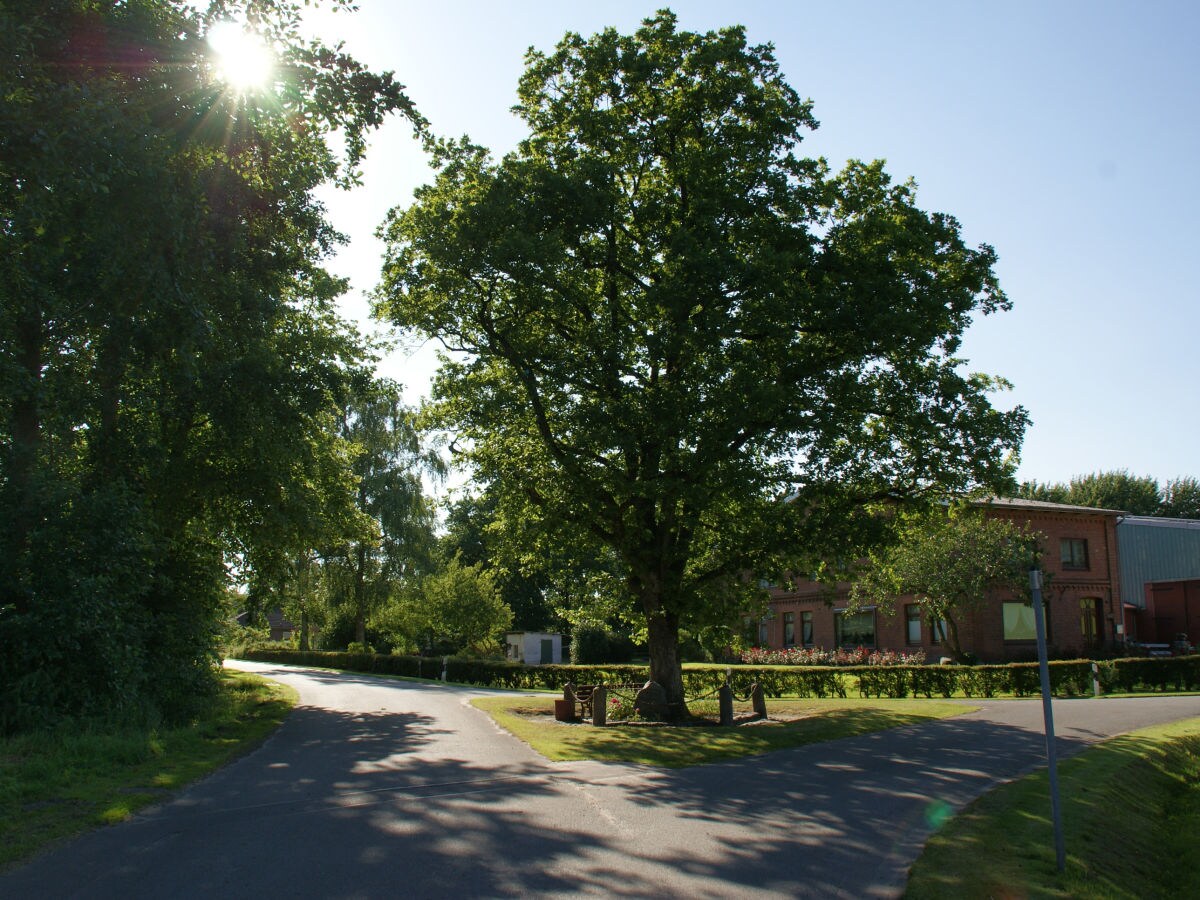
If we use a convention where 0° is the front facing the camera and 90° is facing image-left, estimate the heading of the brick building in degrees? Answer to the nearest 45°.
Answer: approximately 0°

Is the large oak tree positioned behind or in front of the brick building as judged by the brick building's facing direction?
in front

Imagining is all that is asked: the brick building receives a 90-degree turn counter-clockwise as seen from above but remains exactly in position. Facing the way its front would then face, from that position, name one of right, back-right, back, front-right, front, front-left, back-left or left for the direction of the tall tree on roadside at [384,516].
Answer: back

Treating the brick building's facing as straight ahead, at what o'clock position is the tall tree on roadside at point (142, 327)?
The tall tree on roadside is roughly at 1 o'clock from the brick building.

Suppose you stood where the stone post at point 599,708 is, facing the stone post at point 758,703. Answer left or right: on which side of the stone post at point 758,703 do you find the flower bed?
left

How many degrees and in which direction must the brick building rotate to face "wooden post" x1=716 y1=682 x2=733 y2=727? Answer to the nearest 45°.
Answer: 0° — it already faces it

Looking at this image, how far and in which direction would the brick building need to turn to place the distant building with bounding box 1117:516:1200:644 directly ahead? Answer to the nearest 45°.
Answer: approximately 135° to its left

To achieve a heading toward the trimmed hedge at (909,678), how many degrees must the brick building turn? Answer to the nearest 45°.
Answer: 0° — it already faces it
